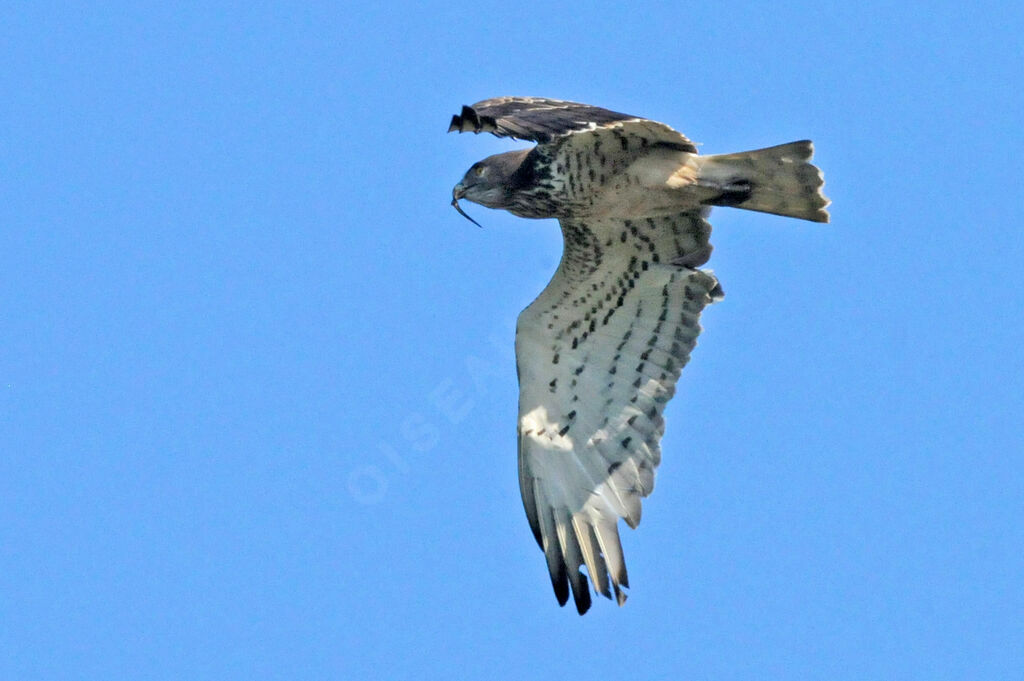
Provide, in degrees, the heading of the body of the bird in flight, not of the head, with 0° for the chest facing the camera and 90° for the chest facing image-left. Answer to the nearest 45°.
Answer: approximately 90°
